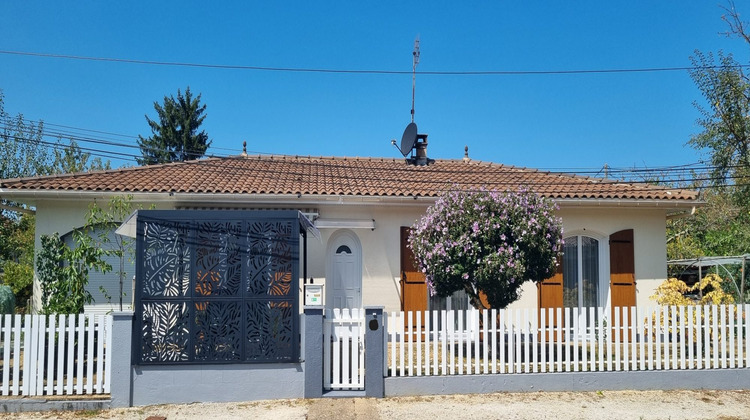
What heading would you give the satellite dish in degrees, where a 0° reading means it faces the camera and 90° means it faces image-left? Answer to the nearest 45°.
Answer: approximately 45°

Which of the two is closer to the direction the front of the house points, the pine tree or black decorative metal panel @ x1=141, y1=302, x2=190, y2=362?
the black decorative metal panel

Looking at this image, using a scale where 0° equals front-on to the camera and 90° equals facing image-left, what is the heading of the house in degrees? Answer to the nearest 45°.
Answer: approximately 0°

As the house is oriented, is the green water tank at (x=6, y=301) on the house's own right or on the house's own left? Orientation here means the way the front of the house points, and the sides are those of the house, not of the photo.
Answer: on the house's own right
